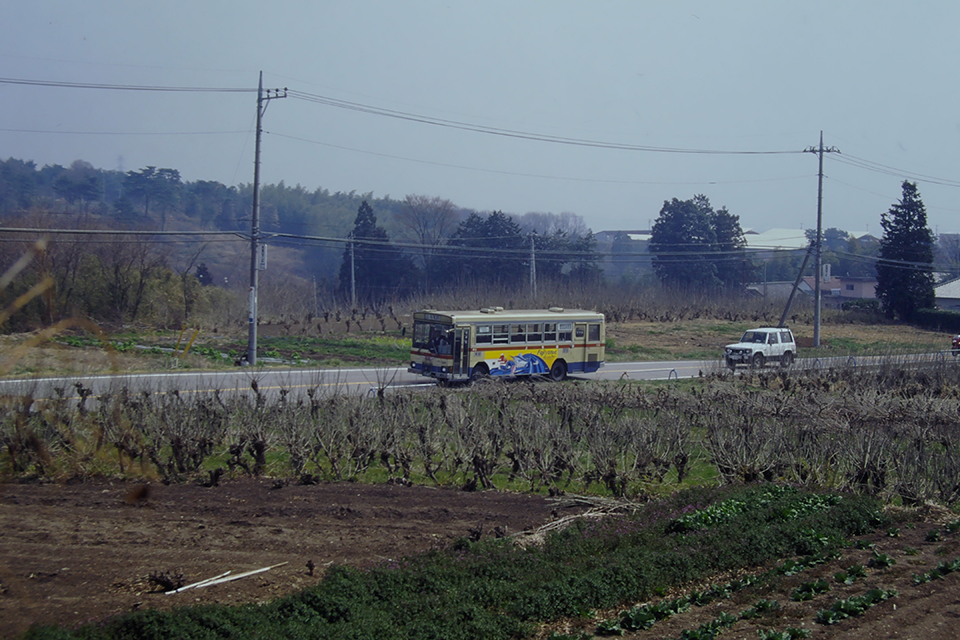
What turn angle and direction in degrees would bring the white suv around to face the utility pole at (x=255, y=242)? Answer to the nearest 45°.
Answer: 0° — it already faces it

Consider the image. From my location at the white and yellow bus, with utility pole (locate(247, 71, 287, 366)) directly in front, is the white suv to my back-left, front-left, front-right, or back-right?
back-right

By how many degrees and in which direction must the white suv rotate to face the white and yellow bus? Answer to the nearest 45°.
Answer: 0° — it already faces it

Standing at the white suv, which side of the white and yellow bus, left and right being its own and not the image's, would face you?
back

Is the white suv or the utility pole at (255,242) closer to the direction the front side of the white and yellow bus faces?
the utility pole

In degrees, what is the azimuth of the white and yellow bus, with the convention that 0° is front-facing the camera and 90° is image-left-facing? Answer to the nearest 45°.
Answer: approximately 45°

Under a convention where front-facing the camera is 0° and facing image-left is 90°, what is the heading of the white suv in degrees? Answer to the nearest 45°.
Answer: approximately 45°

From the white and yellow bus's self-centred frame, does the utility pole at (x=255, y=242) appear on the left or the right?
on its right
